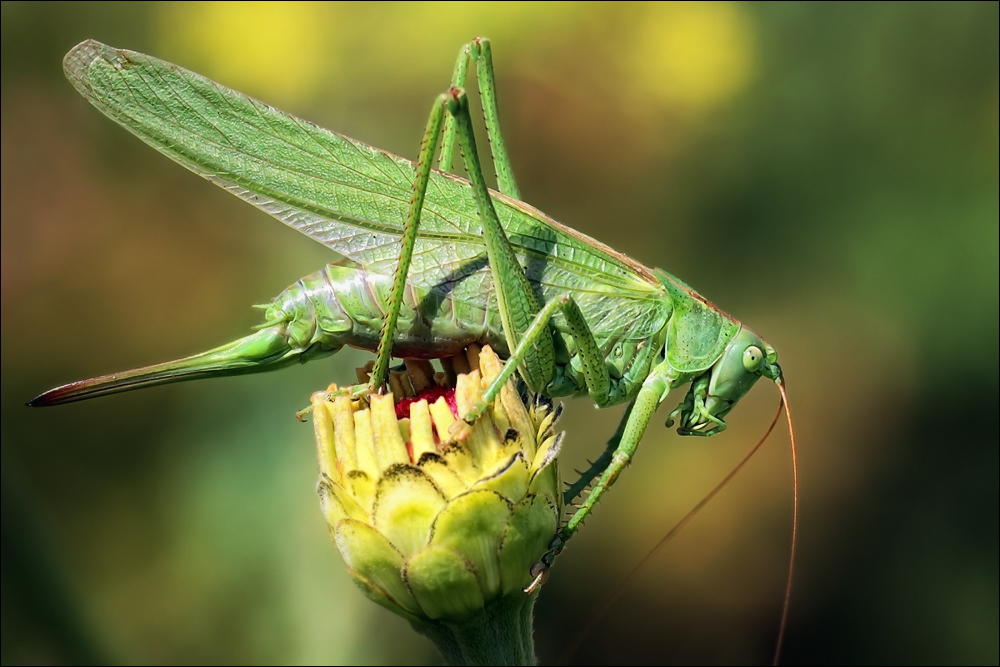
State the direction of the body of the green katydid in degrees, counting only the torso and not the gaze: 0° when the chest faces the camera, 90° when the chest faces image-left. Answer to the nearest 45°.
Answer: approximately 270°
